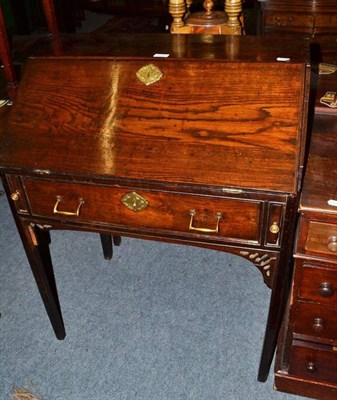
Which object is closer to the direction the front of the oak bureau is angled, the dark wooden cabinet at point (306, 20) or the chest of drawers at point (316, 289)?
the chest of drawers

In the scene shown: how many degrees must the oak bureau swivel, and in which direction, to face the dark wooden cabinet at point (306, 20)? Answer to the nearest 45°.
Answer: approximately 135° to its left

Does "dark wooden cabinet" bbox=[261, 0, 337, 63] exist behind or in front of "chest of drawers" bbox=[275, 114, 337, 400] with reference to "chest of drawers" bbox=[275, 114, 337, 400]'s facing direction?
behind

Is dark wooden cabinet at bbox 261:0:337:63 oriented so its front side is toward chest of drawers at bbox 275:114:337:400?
yes

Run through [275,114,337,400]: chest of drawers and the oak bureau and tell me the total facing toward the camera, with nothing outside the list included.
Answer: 2

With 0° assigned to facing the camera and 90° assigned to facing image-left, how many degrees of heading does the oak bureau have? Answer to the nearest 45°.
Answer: approximately 0°

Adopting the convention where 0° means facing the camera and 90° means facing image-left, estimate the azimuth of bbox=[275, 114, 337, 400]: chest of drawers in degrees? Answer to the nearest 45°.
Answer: approximately 0°

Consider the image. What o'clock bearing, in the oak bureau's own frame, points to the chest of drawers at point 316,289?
The chest of drawers is roughly at 10 o'clock from the oak bureau.

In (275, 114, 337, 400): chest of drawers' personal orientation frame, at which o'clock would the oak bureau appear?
The oak bureau is roughly at 3 o'clock from the chest of drawers.
